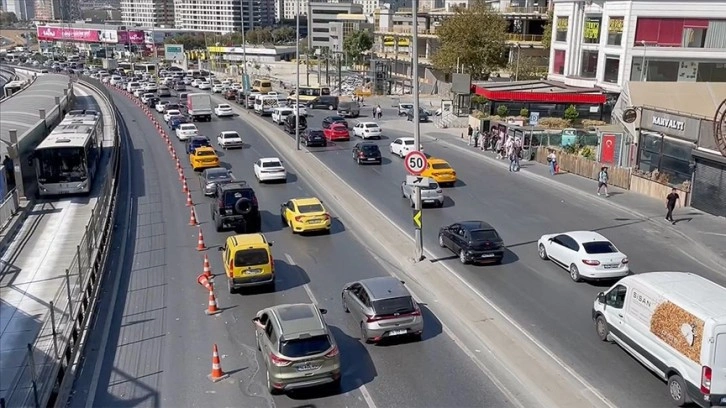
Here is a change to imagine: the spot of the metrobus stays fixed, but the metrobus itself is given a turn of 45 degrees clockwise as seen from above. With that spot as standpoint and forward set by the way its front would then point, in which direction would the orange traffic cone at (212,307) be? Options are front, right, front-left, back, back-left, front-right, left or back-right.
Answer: front-left

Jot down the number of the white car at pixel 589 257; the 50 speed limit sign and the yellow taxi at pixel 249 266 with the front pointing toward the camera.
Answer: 1

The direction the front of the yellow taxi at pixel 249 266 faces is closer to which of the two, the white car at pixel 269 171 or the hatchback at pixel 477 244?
the white car

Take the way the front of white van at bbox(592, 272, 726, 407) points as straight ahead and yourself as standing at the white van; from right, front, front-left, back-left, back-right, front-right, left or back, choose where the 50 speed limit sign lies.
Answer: front

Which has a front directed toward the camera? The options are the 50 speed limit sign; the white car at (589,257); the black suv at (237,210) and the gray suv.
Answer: the 50 speed limit sign

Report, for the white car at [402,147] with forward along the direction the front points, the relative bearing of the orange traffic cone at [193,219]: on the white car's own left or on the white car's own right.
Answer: on the white car's own left

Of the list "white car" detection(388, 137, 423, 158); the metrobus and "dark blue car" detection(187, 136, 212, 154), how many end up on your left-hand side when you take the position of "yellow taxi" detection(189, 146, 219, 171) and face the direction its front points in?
1

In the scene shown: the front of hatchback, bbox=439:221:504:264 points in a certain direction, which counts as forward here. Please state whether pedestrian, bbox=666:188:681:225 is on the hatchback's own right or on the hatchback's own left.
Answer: on the hatchback's own right

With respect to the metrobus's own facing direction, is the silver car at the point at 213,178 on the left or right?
on its left

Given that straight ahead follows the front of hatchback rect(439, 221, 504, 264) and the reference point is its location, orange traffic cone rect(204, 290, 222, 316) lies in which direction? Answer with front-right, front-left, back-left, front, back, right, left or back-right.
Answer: left

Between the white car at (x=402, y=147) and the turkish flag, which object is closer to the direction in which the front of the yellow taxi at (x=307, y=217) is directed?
the white car

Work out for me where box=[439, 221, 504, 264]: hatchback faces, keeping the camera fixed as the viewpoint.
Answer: facing away from the viewer and to the left of the viewer

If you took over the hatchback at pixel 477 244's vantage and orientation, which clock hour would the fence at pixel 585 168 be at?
The fence is roughly at 2 o'clock from the hatchback.

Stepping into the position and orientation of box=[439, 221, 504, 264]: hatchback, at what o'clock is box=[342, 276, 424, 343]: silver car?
The silver car is roughly at 8 o'clock from the hatchback.

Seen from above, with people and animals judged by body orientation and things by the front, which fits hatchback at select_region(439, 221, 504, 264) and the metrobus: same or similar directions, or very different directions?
very different directions

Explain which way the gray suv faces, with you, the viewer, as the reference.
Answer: facing away from the viewer

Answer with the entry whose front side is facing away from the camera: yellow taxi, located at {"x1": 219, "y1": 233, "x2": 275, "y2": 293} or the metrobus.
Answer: the yellow taxi

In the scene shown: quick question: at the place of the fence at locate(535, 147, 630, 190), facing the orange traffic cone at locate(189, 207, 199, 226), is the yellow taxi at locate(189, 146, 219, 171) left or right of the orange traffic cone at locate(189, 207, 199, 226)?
right
